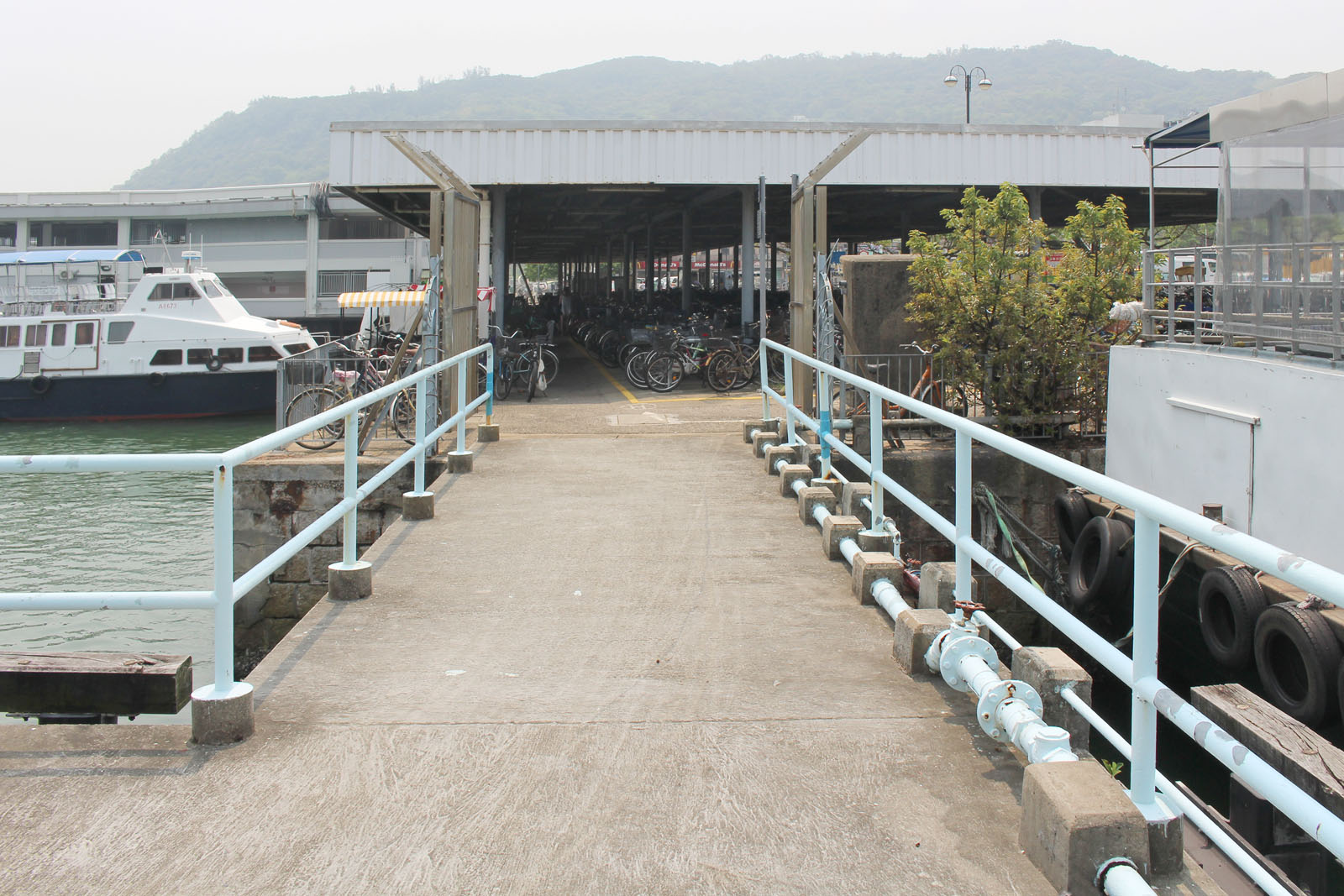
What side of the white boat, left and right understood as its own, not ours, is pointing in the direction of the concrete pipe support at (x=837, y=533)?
right

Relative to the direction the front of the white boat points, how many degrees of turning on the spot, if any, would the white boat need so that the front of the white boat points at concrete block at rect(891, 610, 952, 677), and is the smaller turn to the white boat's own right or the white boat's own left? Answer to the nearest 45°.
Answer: approximately 90° to the white boat's own right

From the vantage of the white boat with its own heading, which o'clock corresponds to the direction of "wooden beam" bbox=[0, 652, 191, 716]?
The wooden beam is roughly at 3 o'clock from the white boat.

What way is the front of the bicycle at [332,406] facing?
to the viewer's right

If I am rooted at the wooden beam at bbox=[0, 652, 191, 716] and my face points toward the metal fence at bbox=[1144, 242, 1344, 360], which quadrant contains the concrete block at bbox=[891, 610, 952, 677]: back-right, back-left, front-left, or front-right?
front-right

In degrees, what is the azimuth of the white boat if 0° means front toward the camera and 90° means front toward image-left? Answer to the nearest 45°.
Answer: approximately 270°

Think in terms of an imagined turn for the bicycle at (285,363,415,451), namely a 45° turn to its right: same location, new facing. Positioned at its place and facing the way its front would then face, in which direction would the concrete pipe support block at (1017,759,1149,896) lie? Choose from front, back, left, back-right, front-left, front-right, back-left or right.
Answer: front-right

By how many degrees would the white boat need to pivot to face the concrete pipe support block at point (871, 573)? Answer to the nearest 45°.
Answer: approximately 90° to its right

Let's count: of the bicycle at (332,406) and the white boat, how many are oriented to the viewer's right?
2
